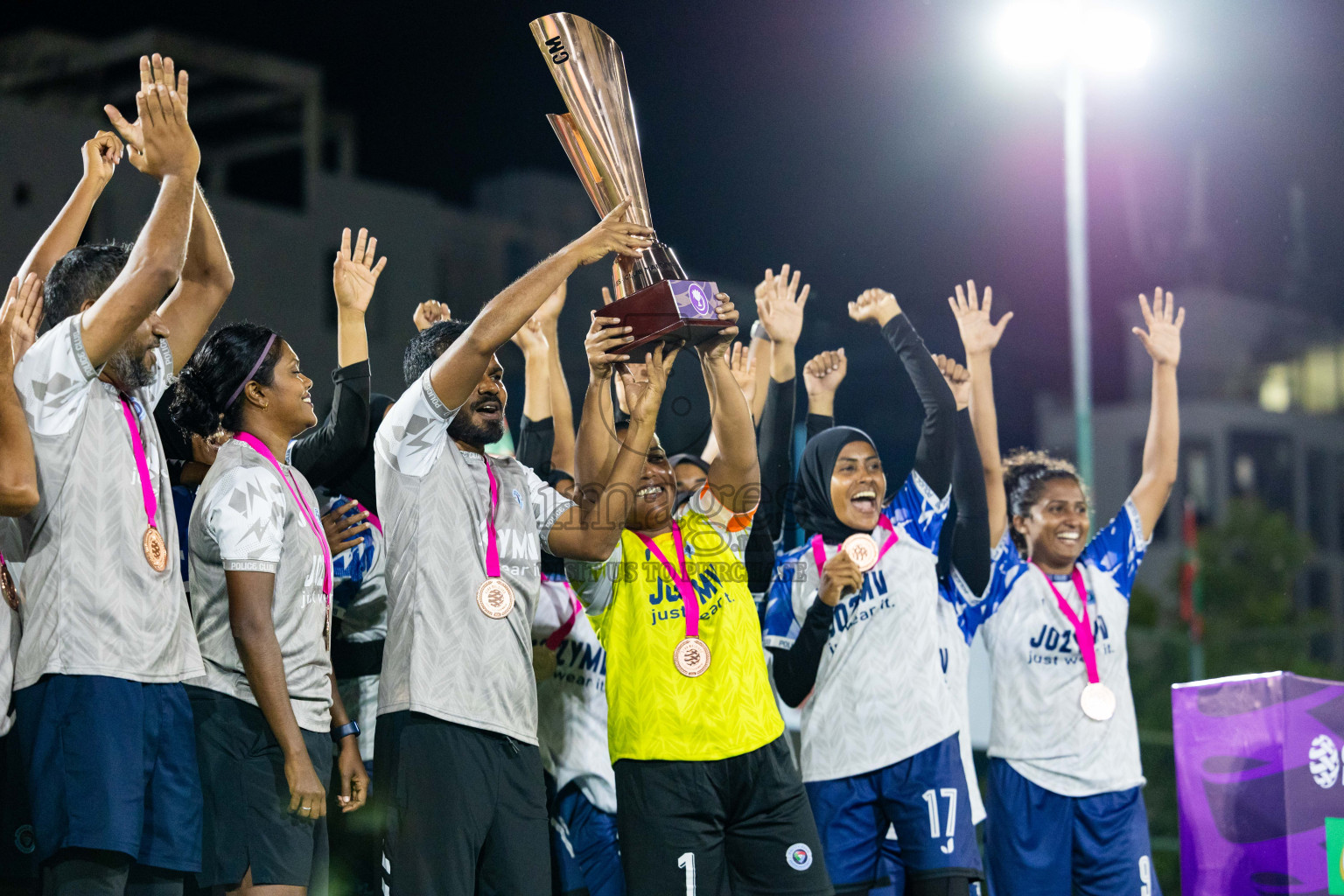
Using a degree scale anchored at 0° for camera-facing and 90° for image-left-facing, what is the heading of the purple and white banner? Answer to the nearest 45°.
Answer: approximately 315°

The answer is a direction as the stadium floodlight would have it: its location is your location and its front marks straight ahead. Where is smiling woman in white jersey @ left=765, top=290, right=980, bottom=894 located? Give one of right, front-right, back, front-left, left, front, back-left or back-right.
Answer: front

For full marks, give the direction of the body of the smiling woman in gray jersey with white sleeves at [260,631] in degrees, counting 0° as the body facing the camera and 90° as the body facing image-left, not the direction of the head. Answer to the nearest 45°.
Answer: approximately 270°

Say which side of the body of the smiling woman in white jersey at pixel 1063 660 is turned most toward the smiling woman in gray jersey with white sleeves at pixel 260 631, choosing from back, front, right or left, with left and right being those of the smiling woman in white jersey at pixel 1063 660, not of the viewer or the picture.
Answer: right

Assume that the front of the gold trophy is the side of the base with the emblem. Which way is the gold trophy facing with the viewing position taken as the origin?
facing the viewer and to the right of the viewer

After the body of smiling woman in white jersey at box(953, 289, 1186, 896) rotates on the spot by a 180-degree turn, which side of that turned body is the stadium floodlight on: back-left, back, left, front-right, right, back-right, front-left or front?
front-right

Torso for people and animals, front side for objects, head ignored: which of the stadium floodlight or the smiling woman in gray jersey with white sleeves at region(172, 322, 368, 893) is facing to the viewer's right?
the smiling woman in gray jersey with white sleeves

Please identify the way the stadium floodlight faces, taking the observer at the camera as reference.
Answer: facing the viewer

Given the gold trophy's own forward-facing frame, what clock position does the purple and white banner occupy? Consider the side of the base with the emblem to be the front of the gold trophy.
The purple and white banner is roughly at 10 o'clock from the gold trophy.

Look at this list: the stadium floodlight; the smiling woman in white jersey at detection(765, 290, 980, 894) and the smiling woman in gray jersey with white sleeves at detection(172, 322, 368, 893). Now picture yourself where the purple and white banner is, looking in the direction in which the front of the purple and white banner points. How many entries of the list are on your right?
2

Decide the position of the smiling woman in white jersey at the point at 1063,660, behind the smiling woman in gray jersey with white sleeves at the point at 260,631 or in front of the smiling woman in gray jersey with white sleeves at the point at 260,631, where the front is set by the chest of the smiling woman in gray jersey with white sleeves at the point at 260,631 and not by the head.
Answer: in front

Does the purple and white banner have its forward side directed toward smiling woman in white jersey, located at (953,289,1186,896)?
no

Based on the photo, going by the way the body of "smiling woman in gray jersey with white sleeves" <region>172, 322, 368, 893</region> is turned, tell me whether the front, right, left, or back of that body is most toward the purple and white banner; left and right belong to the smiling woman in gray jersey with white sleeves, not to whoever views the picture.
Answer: front

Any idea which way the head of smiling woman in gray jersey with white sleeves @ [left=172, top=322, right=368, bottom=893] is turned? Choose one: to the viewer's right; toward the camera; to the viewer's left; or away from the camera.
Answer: to the viewer's right

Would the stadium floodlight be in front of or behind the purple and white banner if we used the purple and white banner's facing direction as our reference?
behind
